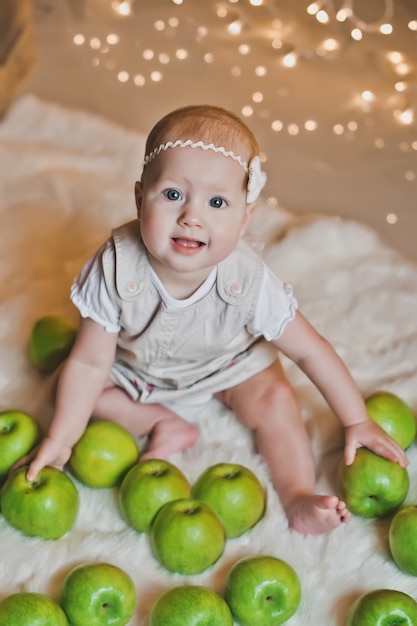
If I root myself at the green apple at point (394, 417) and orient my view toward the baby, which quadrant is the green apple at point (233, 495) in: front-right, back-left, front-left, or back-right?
front-left

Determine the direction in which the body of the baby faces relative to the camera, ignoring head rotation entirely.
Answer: toward the camera

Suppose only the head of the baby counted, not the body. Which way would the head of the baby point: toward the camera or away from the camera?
toward the camera
